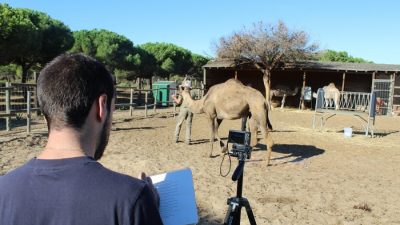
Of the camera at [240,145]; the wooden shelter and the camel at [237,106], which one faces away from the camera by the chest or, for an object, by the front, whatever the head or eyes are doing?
the camera

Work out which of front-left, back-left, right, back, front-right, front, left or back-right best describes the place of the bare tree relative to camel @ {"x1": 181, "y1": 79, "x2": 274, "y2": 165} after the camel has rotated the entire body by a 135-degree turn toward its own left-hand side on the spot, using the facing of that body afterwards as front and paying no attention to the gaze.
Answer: back-left

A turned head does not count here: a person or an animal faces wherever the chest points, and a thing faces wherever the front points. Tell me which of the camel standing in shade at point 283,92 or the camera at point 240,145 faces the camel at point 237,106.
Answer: the camera

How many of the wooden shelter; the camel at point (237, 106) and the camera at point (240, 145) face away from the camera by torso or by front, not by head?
1

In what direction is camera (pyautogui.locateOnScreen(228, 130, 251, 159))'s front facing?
away from the camera

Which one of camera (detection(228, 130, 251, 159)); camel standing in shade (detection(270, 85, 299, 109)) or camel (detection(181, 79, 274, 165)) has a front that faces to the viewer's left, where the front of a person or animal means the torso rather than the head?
the camel

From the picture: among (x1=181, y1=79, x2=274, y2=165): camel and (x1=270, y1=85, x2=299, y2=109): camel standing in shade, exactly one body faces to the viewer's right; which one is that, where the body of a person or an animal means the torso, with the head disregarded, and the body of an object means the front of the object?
the camel standing in shade

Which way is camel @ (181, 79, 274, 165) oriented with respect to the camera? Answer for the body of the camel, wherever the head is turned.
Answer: to the viewer's left

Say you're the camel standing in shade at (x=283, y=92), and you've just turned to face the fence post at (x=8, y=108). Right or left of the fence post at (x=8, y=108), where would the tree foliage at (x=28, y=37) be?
right
